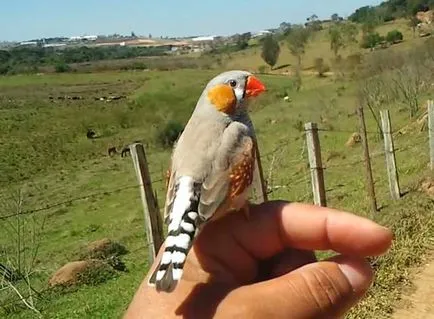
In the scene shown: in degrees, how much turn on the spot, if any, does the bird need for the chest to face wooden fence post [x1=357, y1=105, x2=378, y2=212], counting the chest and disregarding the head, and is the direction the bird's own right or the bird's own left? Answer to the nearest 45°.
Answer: approximately 45° to the bird's own left

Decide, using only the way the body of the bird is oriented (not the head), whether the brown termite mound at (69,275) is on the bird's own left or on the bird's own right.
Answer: on the bird's own left

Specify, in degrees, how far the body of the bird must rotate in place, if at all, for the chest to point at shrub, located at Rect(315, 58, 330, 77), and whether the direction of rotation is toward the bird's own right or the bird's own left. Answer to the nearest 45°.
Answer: approximately 45° to the bird's own left

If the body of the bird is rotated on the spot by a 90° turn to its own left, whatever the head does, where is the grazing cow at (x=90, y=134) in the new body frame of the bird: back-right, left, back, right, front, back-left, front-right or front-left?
front-right

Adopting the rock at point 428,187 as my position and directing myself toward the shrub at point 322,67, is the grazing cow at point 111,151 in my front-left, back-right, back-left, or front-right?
front-left

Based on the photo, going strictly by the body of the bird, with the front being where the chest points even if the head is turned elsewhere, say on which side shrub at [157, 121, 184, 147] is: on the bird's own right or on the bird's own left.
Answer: on the bird's own left

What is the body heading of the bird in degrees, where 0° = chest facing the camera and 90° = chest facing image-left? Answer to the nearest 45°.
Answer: approximately 225°

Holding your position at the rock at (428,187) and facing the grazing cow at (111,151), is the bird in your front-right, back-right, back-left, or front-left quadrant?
back-left

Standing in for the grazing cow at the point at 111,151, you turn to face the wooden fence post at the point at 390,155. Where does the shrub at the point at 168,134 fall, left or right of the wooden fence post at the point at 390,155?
left

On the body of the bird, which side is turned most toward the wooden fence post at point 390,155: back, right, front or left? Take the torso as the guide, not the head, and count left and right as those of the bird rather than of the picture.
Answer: front
